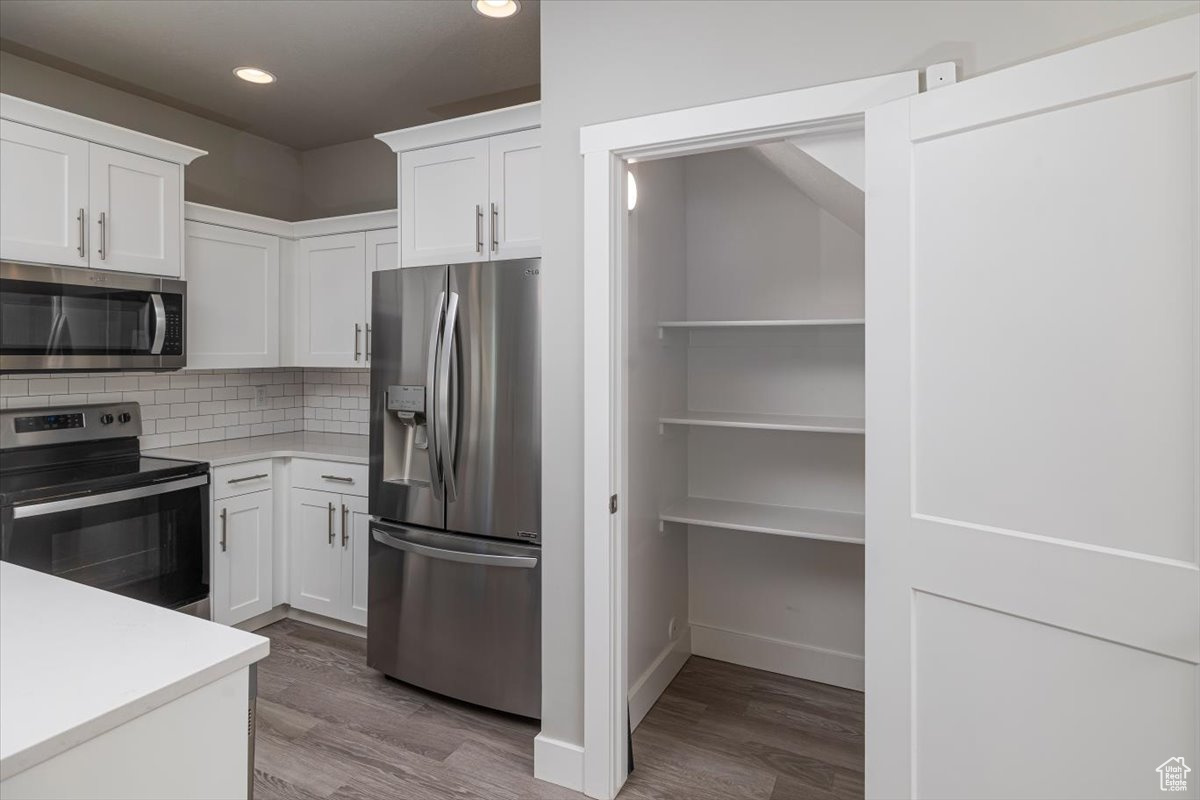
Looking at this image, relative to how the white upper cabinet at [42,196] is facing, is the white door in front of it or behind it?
in front

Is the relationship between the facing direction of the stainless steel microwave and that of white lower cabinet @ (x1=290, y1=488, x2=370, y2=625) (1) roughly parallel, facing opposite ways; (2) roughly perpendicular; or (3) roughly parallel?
roughly perpendicular

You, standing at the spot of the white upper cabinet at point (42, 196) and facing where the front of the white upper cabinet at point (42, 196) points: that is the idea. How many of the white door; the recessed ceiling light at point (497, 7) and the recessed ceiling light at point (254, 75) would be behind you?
0

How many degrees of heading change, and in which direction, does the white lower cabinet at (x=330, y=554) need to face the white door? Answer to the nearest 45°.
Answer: approximately 90° to its left

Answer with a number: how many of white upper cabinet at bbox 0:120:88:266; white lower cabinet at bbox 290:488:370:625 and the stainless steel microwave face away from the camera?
0

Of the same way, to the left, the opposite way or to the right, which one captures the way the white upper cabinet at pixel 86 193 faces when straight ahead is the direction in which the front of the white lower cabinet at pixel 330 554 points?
to the left

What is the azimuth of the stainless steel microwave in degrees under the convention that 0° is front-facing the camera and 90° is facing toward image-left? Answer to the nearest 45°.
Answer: approximately 315°

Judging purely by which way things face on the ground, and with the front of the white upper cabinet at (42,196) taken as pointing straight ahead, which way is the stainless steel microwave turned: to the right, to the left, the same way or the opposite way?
the same way

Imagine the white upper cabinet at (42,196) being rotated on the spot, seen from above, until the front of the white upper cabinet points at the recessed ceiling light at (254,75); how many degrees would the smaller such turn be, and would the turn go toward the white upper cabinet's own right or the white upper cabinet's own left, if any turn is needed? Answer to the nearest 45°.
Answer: approximately 45° to the white upper cabinet's own left

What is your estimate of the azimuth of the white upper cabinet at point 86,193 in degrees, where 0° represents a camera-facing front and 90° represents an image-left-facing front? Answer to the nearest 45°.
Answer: approximately 315°
